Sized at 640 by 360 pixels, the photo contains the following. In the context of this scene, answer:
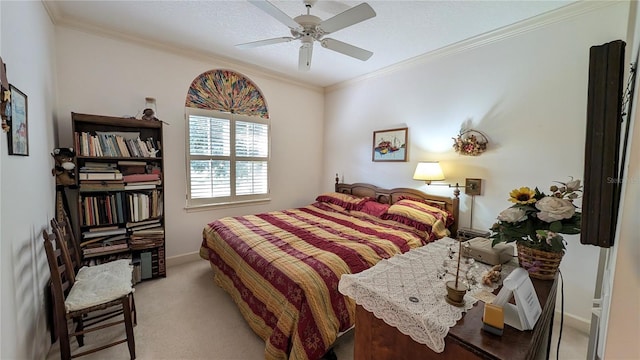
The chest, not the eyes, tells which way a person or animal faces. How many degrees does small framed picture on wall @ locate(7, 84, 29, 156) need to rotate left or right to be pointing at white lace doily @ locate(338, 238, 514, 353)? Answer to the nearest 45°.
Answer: approximately 45° to its right

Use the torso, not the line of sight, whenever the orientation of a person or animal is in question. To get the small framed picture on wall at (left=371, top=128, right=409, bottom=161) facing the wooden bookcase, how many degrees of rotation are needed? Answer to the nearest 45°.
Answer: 0° — it already faces it

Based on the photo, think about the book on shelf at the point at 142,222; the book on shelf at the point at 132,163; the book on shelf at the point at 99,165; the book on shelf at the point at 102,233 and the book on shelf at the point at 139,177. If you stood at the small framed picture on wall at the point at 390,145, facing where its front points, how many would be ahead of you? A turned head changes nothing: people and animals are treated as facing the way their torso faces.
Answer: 5

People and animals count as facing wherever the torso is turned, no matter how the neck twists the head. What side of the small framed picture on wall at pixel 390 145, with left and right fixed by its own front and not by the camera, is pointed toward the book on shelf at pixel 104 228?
front

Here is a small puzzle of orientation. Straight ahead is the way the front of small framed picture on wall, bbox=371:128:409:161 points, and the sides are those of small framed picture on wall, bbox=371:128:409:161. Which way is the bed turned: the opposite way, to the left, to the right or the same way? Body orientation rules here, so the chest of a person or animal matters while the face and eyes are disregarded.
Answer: the same way

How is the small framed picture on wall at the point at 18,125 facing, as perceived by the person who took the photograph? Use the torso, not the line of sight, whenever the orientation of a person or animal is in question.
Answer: facing to the right of the viewer

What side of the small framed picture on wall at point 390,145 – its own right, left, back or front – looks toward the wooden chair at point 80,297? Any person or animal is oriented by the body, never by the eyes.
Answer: front

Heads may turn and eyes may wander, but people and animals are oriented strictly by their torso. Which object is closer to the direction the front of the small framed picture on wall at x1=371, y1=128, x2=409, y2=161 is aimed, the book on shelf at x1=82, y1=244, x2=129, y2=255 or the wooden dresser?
the book on shelf

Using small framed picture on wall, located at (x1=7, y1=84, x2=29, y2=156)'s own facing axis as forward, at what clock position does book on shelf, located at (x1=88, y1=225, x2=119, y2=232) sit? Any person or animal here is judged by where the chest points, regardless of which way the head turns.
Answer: The book on shelf is roughly at 10 o'clock from the small framed picture on wall.

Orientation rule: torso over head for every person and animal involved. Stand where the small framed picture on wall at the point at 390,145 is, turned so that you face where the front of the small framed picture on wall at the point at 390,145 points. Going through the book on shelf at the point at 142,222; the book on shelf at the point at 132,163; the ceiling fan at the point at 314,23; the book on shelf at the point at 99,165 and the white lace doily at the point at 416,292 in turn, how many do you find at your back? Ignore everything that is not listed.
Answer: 0

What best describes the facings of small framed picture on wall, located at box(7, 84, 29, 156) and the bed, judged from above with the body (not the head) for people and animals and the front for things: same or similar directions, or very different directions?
very different directions

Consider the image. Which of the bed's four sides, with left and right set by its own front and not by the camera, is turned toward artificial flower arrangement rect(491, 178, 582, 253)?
left

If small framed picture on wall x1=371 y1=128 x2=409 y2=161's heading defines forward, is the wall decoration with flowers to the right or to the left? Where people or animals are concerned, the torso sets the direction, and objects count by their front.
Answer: on its left

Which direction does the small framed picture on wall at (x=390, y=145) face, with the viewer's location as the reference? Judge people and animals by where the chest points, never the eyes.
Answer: facing the viewer and to the left of the viewer

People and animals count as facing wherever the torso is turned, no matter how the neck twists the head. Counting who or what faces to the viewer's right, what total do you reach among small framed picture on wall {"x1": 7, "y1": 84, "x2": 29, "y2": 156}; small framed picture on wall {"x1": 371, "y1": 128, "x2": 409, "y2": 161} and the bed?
1
